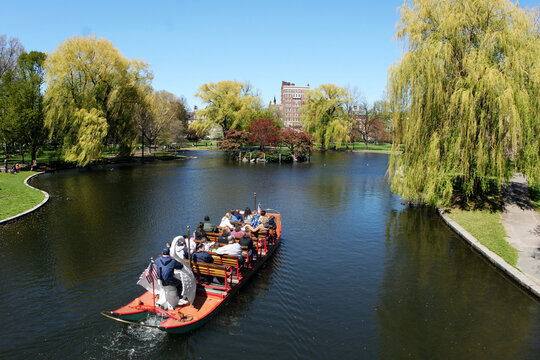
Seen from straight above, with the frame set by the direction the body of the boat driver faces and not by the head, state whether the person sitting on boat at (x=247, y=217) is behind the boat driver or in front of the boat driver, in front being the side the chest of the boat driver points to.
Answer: in front

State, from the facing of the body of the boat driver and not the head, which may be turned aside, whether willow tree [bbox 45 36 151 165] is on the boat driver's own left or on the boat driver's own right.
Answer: on the boat driver's own left

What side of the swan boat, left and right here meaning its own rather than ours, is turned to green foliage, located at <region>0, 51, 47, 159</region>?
left

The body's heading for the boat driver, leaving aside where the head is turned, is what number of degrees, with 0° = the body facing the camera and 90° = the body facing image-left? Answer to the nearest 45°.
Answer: approximately 225°

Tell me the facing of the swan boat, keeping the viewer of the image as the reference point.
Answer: facing away from the viewer and to the right of the viewer
